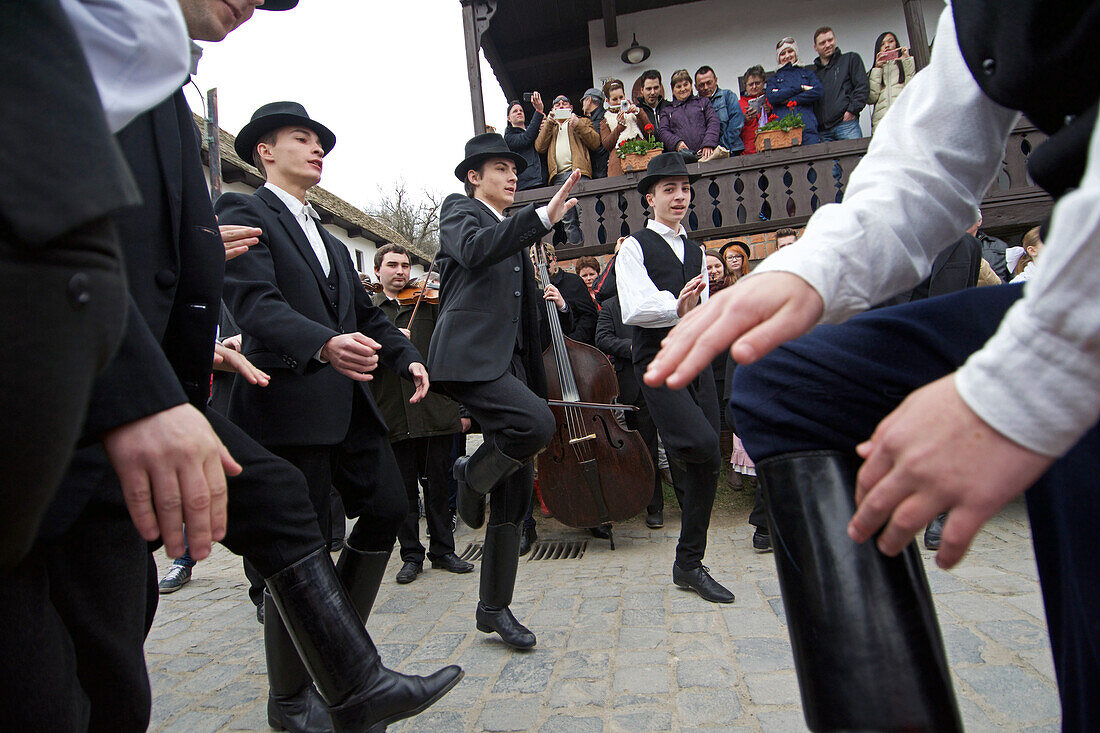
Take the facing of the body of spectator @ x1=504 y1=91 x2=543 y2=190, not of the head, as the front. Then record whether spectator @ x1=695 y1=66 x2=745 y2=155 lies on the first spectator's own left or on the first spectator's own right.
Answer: on the first spectator's own left

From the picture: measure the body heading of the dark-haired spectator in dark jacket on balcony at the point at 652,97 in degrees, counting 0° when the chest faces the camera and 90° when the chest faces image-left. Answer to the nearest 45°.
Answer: approximately 0°

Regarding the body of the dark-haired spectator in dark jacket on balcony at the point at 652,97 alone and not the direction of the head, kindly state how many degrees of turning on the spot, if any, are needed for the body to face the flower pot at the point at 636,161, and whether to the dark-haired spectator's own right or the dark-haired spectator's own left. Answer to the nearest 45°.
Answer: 0° — they already face it

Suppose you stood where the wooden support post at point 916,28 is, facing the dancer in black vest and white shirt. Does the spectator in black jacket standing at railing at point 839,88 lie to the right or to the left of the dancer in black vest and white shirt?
right

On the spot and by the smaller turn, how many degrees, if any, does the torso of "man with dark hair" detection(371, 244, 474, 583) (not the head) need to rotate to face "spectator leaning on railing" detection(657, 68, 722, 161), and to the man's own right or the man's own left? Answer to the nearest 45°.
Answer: approximately 135° to the man's own left

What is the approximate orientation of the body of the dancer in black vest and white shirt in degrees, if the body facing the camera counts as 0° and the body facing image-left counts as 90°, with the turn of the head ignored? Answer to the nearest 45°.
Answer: approximately 315°

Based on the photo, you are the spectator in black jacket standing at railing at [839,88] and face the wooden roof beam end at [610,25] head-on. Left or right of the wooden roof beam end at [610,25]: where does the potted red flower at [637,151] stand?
left

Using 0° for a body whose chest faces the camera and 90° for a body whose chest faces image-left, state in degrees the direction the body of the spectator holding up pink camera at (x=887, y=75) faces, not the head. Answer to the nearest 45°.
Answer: approximately 0°

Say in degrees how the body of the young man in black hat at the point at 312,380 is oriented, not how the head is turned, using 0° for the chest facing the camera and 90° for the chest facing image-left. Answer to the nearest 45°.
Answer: approximately 315°
